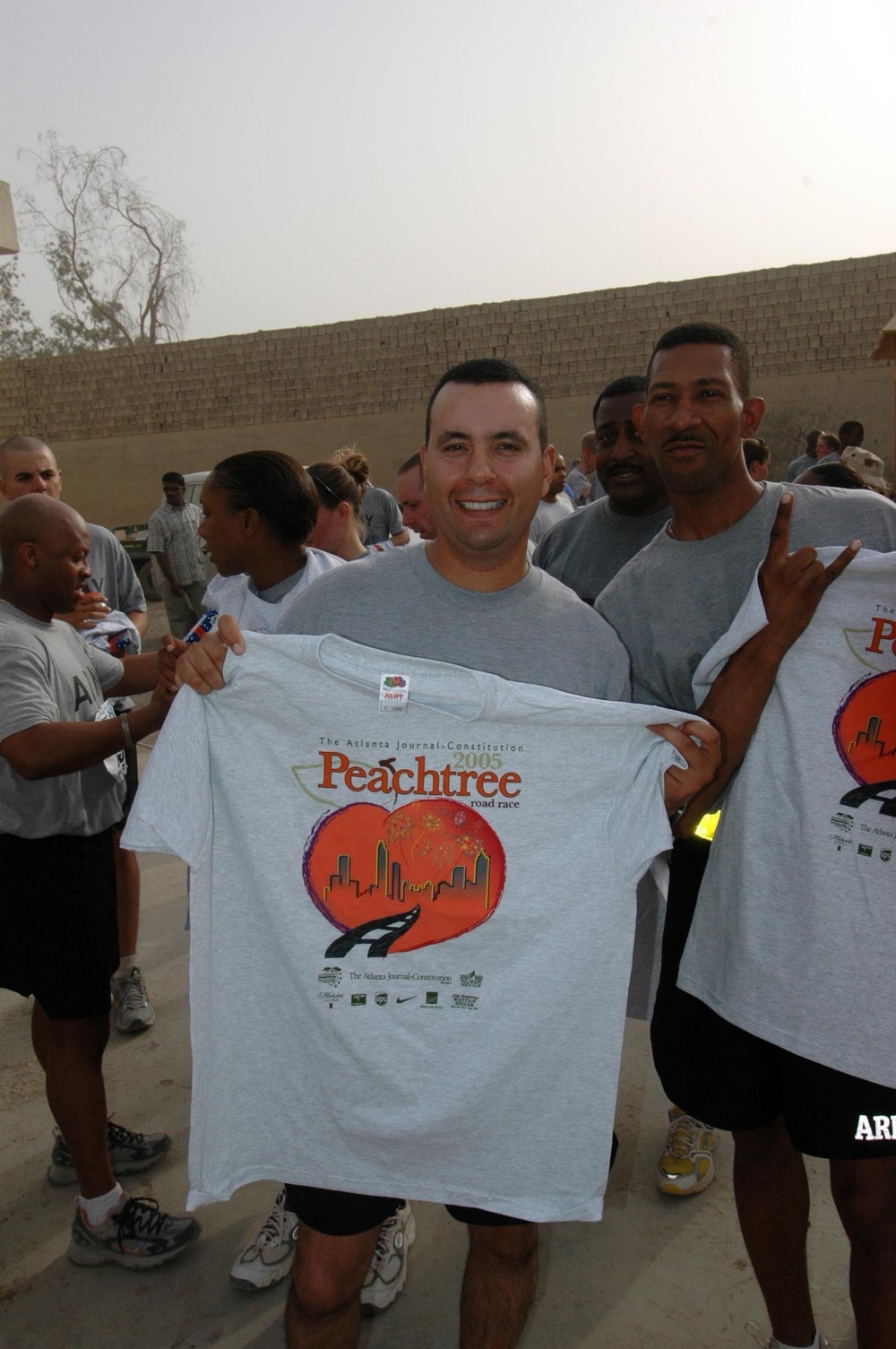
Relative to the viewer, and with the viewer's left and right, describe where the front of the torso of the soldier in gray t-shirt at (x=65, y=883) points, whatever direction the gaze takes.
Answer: facing to the right of the viewer

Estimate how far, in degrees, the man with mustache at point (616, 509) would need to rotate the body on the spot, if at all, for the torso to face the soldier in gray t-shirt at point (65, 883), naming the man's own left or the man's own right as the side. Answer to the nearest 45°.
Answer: approximately 45° to the man's own right

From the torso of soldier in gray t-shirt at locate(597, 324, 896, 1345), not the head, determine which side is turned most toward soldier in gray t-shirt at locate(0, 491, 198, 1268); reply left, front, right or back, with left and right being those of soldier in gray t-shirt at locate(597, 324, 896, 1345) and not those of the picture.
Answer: right

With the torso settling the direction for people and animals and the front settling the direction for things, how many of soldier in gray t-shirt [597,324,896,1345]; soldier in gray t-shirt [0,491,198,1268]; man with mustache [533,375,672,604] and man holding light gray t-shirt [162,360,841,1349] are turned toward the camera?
3

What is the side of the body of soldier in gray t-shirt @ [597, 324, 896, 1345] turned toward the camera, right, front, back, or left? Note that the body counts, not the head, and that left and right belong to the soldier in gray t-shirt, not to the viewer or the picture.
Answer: front

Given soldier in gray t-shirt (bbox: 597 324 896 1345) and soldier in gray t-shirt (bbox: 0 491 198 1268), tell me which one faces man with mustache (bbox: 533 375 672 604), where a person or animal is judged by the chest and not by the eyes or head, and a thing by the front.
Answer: soldier in gray t-shirt (bbox: 0 491 198 1268)

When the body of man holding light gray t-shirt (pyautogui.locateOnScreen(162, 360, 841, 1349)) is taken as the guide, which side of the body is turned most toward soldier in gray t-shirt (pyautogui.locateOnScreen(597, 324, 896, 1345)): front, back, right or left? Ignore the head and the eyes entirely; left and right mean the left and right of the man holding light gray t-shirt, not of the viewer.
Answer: left

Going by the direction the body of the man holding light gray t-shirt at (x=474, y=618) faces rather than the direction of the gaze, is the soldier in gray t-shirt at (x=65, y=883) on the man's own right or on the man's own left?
on the man's own right

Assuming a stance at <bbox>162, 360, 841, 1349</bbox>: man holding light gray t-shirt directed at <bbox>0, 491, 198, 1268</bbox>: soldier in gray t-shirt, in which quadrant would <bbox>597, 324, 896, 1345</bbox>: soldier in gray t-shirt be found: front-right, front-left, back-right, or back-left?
back-right

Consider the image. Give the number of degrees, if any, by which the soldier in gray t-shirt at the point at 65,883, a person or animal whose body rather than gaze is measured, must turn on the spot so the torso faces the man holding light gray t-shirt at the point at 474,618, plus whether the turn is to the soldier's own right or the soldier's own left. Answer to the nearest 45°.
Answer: approximately 45° to the soldier's own right

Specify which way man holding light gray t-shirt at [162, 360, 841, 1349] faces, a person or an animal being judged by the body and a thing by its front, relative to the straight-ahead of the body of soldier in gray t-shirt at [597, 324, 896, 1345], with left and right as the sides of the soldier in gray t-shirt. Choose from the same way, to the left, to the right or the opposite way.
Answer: the same way

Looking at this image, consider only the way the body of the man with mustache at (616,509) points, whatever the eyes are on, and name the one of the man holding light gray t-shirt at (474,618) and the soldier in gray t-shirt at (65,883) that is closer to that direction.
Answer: the man holding light gray t-shirt

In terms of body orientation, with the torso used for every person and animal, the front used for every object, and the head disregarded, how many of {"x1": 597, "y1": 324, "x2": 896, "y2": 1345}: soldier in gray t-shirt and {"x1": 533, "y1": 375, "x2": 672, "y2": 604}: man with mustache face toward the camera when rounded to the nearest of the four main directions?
2

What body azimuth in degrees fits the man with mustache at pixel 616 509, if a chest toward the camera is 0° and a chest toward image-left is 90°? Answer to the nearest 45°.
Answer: approximately 0°

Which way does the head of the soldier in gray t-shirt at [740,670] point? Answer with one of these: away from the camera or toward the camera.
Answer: toward the camera

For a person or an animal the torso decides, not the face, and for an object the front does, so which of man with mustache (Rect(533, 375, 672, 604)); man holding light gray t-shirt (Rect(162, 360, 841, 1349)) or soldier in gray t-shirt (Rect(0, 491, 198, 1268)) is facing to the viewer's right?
the soldier in gray t-shirt
